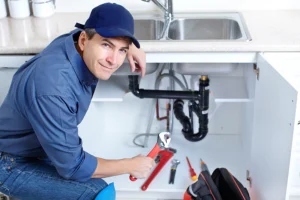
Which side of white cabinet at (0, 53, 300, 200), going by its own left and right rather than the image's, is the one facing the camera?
front

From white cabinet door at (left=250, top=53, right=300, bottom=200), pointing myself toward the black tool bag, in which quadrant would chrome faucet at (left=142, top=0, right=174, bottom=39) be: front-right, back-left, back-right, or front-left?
front-right

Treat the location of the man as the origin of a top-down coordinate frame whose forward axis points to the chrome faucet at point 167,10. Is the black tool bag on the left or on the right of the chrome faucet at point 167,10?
right

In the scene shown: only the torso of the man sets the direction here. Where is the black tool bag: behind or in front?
in front

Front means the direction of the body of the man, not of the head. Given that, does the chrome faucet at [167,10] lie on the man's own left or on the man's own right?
on the man's own left

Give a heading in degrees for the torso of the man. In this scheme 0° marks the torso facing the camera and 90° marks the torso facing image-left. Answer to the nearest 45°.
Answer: approximately 270°
